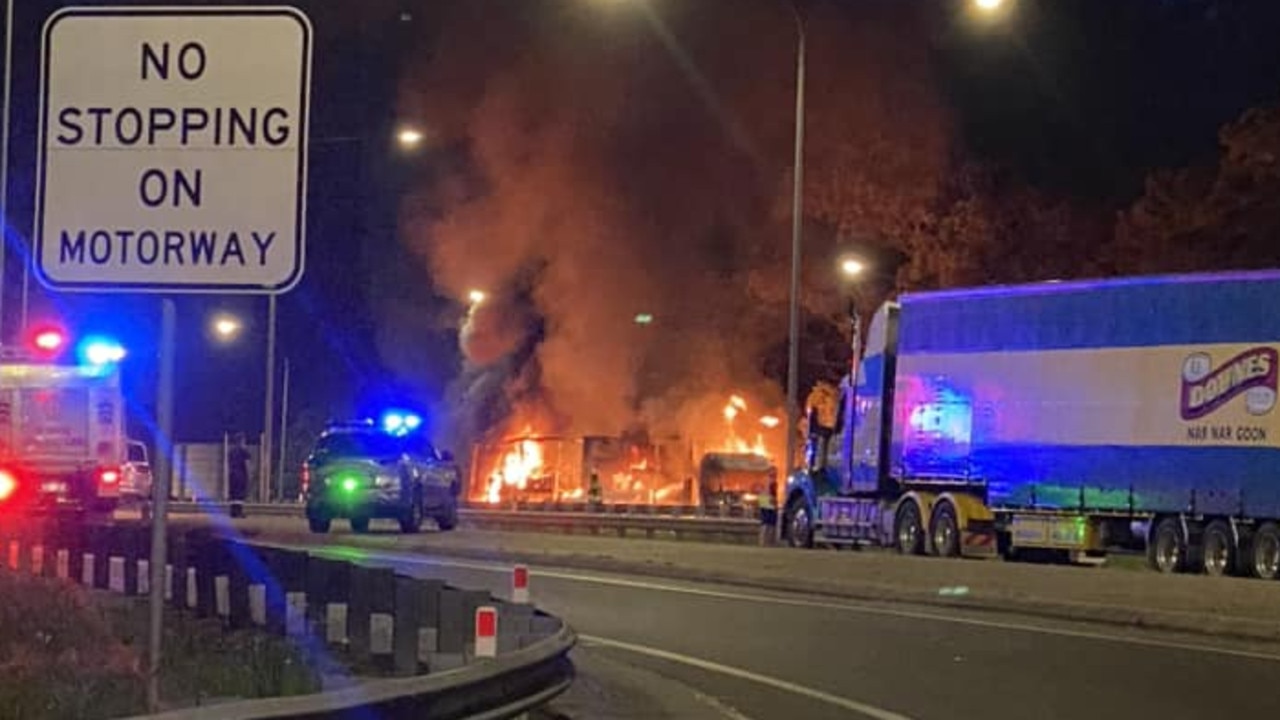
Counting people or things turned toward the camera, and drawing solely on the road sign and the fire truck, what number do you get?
1

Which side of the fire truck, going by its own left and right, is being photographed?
back

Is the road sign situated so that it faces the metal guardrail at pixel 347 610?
no

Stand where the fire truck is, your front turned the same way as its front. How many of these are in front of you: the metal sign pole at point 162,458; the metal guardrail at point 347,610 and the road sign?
0

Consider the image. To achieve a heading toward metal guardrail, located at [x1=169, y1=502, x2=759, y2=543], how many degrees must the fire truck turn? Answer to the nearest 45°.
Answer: approximately 45° to its right

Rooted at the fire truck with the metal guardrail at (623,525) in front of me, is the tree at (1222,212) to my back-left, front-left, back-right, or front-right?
front-left

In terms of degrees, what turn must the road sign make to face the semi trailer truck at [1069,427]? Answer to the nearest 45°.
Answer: approximately 135° to its left

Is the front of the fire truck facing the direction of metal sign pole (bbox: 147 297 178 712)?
no

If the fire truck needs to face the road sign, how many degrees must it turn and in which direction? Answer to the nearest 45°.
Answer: approximately 180°

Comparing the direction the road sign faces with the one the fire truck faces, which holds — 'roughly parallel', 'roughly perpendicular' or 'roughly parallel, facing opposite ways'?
roughly parallel, facing opposite ways

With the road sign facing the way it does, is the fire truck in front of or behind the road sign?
behind

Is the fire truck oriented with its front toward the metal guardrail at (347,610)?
no

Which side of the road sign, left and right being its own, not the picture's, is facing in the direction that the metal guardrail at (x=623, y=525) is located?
back

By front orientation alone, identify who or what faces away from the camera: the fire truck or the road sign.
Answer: the fire truck

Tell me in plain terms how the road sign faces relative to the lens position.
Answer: facing the viewer
